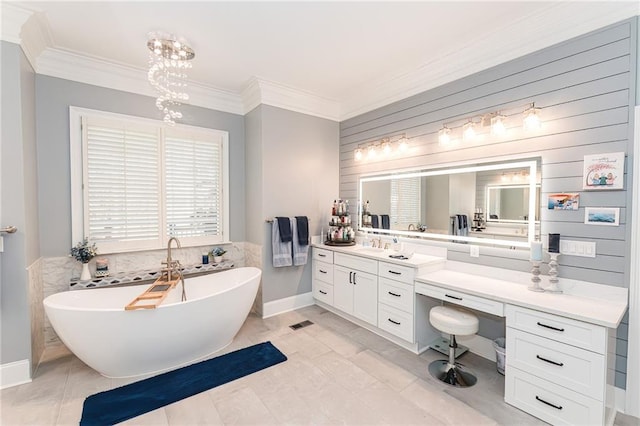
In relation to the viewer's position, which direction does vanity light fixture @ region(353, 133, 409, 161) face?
facing the viewer and to the left of the viewer

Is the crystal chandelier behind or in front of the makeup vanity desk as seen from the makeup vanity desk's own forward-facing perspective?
in front

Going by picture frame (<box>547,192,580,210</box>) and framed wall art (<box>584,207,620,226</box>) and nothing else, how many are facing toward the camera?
2

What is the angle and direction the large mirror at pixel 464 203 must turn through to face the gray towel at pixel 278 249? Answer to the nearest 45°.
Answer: approximately 45° to its right
